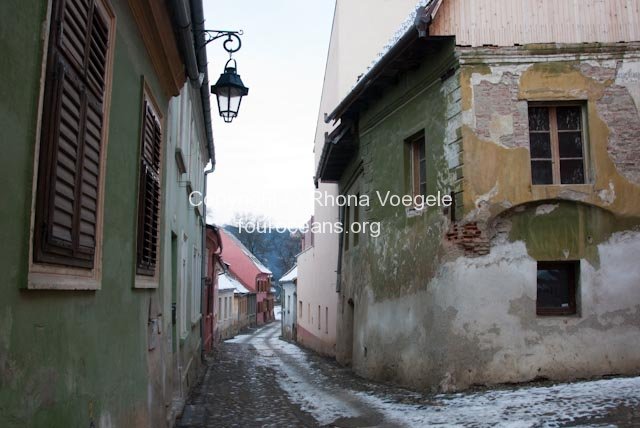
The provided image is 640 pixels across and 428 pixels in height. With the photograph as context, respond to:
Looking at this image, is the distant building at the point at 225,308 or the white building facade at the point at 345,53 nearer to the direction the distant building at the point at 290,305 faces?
the distant building

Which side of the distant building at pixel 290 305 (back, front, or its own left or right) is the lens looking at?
left

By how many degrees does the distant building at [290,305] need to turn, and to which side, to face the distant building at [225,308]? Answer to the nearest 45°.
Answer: approximately 45° to its left

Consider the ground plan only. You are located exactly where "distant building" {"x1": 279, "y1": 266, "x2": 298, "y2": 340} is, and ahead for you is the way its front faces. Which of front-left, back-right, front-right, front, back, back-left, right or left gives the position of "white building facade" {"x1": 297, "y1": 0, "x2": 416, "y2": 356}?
left
